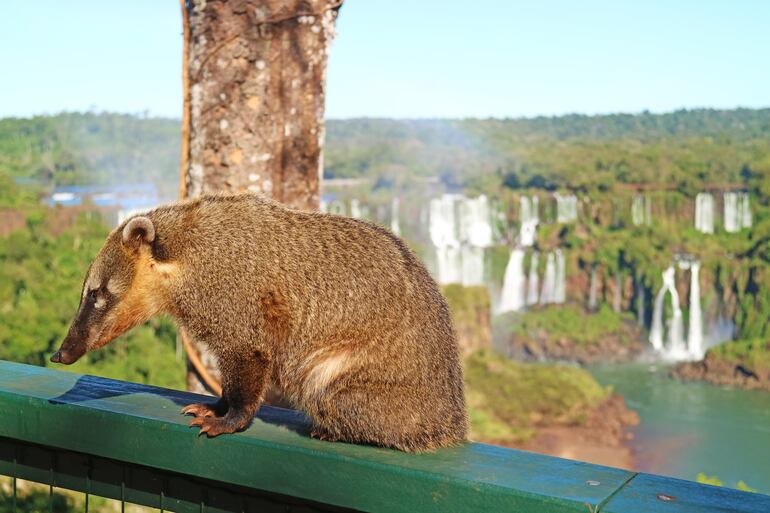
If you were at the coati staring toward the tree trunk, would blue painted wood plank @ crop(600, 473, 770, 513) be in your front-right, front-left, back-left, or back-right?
back-right

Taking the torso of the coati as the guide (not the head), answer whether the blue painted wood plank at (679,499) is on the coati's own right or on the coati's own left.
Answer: on the coati's own left

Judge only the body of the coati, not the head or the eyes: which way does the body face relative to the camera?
to the viewer's left

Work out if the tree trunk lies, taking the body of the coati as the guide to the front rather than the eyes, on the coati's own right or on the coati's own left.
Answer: on the coati's own right
